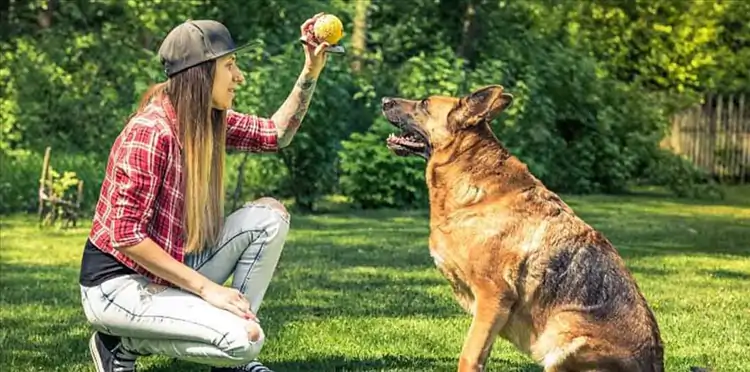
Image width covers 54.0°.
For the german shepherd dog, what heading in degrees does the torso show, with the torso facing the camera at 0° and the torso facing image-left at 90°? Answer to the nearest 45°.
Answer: approximately 90°

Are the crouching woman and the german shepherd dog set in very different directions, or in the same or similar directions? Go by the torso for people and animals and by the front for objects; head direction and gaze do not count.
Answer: very different directions

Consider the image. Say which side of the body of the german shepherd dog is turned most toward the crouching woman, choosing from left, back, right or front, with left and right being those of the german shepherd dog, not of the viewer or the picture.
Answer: front

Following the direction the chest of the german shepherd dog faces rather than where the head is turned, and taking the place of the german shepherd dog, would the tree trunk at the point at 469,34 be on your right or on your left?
on your right

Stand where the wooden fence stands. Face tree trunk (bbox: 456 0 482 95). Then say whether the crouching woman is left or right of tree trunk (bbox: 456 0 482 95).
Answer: left

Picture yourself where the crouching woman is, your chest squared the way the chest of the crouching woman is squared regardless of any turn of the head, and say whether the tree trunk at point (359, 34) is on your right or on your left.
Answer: on your left

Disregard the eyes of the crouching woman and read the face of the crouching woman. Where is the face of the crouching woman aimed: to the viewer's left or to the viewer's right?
to the viewer's right

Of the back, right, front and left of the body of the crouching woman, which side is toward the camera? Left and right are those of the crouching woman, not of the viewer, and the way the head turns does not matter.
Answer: right

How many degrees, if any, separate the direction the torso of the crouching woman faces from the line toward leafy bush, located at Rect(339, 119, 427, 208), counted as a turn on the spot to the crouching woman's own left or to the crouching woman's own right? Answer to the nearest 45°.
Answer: approximately 90° to the crouching woman's own left

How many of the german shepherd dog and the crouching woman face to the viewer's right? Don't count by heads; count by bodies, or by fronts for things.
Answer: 1

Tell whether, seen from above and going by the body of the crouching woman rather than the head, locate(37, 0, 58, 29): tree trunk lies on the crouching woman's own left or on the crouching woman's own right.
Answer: on the crouching woman's own left

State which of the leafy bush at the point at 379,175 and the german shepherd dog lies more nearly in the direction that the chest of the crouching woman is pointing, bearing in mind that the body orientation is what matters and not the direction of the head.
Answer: the german shepherd dog

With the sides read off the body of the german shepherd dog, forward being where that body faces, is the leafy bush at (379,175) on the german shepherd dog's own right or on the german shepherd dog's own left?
on the german shepherd dog's own right

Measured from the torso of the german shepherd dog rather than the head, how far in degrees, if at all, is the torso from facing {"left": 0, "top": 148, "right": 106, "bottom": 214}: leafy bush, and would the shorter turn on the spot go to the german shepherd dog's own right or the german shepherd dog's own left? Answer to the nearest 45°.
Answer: approximately 45° to the german shepherd dog's own right
